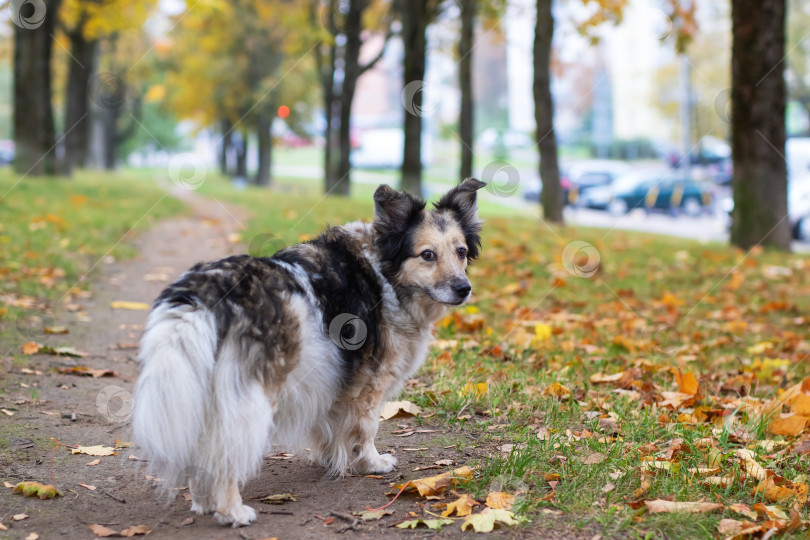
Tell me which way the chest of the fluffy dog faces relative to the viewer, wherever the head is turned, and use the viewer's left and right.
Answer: facing away from the viewer and to the right of the viewer

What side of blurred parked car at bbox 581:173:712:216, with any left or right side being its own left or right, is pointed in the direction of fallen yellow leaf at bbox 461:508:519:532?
left

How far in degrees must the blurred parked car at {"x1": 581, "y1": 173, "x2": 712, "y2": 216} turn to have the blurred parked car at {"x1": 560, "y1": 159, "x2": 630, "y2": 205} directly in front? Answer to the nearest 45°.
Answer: approximately 45° to its right

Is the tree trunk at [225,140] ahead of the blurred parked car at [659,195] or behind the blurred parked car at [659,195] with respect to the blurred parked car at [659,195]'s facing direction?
ahead

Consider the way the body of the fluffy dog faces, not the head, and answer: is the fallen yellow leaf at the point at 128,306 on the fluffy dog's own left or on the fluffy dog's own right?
on the fluffy dog's own left

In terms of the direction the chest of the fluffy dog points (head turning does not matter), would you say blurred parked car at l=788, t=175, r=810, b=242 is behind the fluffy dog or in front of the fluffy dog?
in front

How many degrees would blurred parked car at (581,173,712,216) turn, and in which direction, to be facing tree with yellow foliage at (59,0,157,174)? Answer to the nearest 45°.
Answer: approximately 45° to its left

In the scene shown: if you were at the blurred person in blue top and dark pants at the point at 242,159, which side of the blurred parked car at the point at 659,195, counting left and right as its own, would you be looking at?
front

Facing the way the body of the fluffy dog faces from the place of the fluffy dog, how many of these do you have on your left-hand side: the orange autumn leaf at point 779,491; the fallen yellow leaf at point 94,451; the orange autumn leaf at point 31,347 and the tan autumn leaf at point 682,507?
2

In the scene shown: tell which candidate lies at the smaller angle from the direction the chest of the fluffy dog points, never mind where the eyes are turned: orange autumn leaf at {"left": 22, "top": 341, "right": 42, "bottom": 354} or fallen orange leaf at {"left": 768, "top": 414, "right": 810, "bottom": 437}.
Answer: the fallen orange leaf

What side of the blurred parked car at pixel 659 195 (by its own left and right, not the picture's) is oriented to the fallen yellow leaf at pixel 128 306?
left

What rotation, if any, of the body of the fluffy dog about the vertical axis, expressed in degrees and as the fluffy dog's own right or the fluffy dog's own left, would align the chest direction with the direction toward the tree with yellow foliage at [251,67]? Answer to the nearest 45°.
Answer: approximately 45° to the fluffy dog's own left

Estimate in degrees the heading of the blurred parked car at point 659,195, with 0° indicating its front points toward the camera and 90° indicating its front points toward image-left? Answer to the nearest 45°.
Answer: approximately 90°

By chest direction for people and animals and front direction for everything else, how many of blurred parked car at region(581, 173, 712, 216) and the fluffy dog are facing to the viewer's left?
1

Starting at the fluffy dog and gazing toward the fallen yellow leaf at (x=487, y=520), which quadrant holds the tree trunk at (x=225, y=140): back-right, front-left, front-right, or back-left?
back-left

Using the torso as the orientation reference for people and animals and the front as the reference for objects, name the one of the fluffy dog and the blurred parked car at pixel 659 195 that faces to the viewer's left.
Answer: the blurred parked car

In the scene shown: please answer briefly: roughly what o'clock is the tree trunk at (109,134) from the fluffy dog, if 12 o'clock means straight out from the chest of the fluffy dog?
The tree trunk is roughly at 10 o'clock from the fluffy dog.

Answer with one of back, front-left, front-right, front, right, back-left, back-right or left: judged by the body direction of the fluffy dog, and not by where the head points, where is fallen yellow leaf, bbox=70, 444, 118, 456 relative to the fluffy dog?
left
